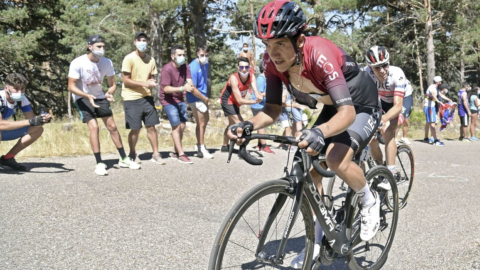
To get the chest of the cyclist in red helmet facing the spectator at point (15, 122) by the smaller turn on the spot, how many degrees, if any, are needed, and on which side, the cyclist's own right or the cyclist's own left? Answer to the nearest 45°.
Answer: approximately 90° to the cyclist's own right

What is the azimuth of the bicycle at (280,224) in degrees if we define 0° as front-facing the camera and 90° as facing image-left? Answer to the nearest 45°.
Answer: approximately 45°

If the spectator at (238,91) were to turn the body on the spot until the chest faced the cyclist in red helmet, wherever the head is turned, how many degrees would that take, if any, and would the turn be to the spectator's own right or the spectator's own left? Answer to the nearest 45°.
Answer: approximately 45° to the spectator's own right

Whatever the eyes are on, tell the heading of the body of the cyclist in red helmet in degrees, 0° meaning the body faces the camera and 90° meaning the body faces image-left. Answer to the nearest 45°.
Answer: approximately 45°

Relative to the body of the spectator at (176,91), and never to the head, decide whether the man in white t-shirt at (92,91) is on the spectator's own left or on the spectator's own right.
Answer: on the spectator's own right

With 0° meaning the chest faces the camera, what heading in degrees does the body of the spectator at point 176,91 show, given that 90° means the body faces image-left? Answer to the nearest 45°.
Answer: approximately 315°

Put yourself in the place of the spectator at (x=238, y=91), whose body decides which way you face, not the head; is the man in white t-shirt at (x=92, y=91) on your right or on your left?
on your right

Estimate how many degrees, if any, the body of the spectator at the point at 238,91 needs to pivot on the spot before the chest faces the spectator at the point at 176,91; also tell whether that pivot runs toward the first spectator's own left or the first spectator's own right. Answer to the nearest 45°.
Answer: approximately 90° to the first spectator's own right

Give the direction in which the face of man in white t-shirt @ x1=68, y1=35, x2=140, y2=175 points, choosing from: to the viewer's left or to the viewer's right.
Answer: to the viewer's right

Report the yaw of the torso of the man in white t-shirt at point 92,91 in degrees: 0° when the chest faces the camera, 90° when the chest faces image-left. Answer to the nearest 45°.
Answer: approximately 315°

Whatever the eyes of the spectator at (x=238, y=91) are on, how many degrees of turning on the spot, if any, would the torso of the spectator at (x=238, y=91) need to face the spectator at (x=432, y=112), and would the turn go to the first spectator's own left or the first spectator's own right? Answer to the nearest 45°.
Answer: approximately 90° to the first spectator's own left
